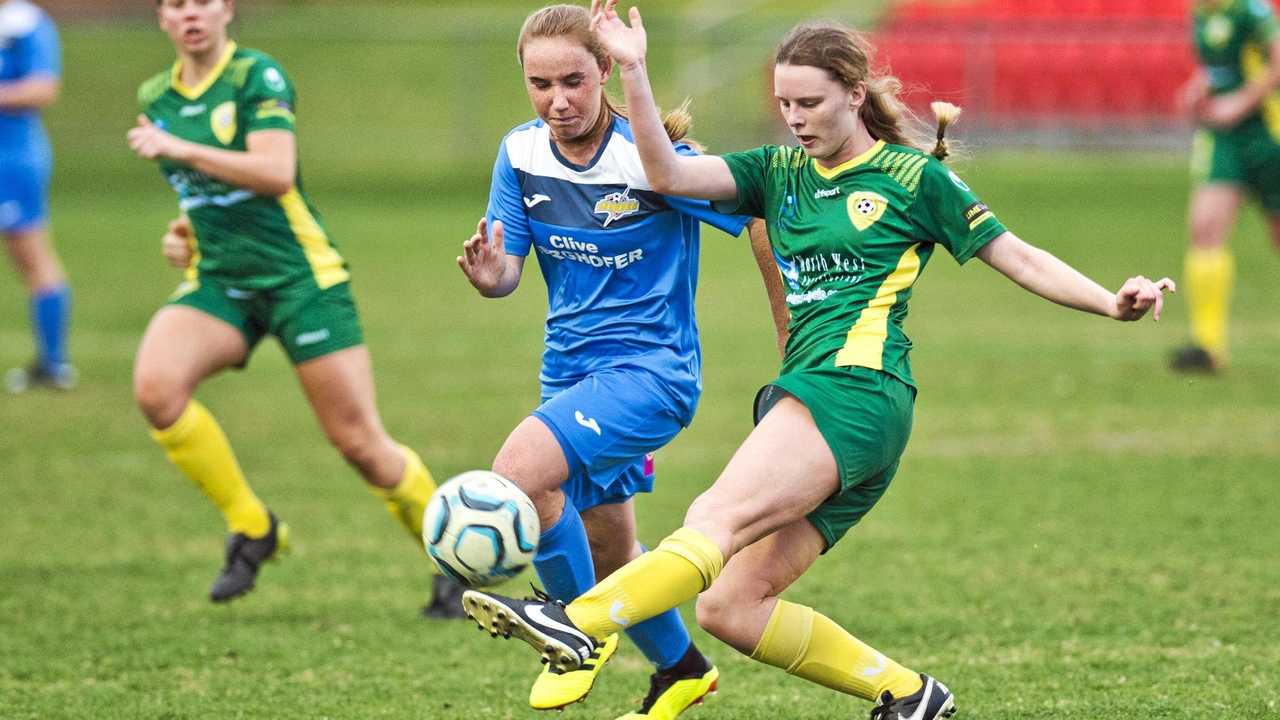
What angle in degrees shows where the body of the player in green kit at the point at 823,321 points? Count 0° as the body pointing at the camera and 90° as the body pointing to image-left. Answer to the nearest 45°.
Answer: approximately 45°

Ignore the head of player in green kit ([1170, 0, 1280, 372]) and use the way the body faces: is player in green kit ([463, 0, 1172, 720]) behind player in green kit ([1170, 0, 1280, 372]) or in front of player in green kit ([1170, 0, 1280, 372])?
in front

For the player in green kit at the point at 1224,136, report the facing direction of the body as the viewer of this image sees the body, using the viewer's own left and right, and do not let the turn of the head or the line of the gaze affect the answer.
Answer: facing the viewer and to the left of the viewer

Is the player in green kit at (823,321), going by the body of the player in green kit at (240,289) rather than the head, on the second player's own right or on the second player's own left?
on the second player's own left

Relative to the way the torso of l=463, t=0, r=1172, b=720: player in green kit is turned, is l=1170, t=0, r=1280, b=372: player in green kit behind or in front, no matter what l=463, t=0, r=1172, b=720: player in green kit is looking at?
behind

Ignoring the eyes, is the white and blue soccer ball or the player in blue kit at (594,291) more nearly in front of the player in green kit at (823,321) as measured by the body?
the white and blue soccer ball

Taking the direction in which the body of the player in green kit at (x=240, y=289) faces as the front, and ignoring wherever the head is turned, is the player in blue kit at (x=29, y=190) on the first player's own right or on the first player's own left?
on the first player's own right

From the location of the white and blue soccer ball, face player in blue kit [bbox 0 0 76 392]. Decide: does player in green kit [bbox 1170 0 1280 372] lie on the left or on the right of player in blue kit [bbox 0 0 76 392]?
right

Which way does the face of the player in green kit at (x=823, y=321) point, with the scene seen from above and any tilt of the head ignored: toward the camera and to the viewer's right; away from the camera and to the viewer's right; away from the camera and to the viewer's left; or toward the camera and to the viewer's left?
toward the camera and to the viewer's left

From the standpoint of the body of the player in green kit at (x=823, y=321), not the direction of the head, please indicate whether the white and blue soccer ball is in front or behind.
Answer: in front
